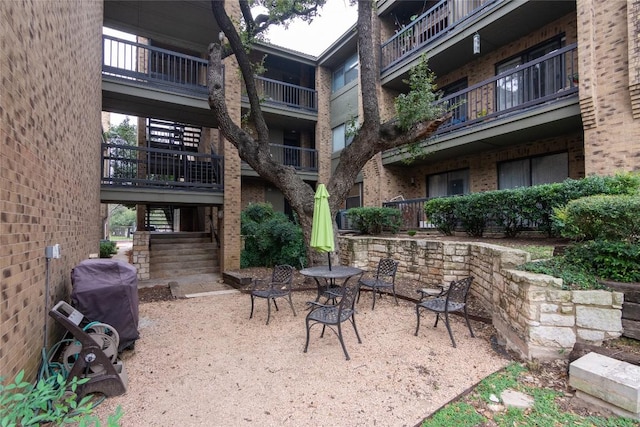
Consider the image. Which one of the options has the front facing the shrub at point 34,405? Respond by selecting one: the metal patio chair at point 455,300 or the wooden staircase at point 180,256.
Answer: the wooden staircase

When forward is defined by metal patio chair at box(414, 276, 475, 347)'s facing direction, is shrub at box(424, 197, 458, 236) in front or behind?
in front

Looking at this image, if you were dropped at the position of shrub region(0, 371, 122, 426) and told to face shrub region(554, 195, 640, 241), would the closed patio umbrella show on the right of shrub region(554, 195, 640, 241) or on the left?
left

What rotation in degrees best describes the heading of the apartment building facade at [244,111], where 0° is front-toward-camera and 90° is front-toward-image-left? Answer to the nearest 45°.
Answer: approximately 0°

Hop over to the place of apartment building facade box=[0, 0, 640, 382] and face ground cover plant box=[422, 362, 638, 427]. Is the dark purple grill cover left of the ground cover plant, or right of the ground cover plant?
right

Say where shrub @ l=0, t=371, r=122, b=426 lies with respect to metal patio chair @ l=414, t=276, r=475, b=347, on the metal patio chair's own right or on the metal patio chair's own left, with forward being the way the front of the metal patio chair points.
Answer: on the metal patio chair's own left

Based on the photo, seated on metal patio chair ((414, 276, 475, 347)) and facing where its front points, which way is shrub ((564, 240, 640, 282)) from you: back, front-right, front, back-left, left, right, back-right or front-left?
back-right

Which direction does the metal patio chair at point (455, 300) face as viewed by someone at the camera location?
facing away from the viewer and to the left of the viewer

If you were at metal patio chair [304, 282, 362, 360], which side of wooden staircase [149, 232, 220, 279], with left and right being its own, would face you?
front

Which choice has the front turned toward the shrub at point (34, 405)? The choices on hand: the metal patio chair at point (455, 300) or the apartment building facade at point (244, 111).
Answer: the apartment building facade

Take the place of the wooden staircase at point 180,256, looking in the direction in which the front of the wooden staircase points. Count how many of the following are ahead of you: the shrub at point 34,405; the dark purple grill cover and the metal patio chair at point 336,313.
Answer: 3

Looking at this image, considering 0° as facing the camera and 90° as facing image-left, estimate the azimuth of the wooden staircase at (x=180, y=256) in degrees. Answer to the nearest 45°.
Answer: approximately 0°

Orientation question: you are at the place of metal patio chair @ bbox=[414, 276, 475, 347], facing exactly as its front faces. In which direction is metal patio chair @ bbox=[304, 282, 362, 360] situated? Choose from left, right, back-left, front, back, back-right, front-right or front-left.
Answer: left

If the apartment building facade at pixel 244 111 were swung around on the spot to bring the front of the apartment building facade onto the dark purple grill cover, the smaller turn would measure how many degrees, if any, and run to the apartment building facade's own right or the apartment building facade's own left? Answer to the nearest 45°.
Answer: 0° — it already faces it
